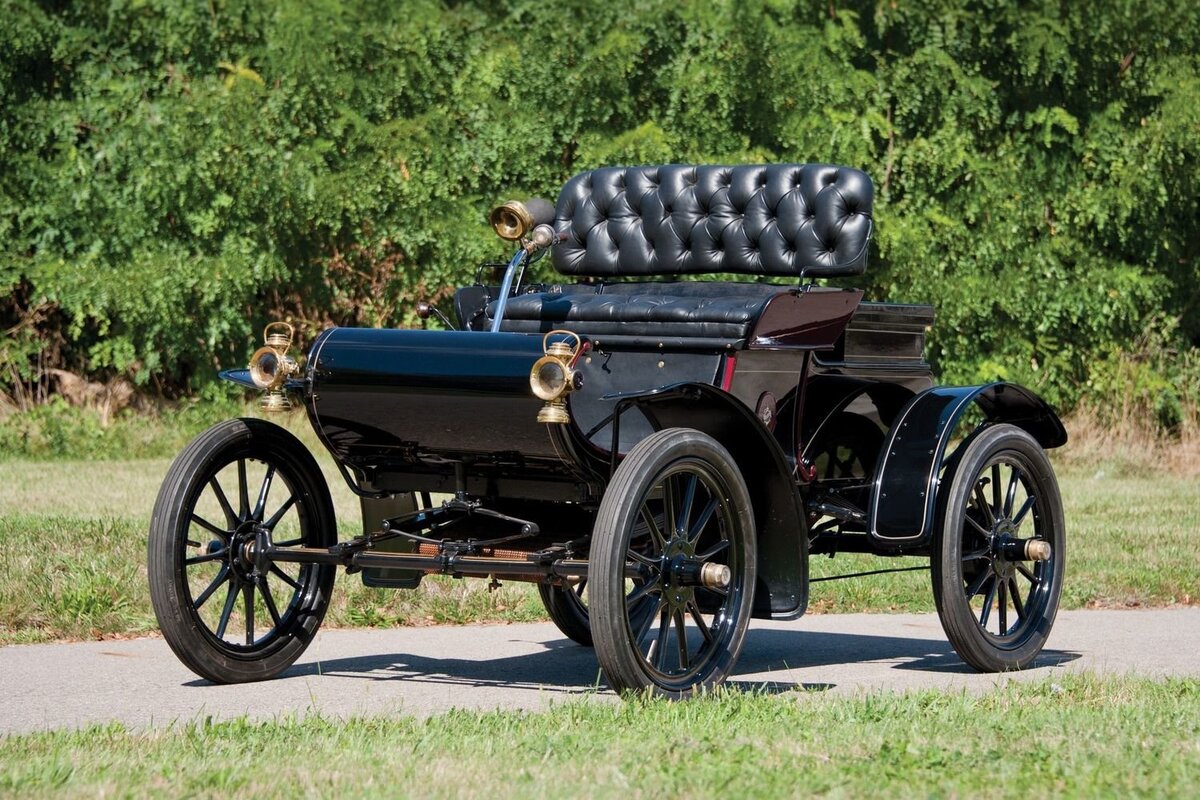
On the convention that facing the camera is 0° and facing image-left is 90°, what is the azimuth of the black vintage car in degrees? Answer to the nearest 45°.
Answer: approximately 45°
